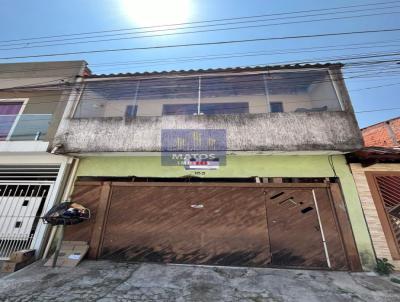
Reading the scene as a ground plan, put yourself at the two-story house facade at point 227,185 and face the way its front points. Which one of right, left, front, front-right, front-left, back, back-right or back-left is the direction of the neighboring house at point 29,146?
right

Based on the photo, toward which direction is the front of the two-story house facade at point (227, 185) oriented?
toward the camera

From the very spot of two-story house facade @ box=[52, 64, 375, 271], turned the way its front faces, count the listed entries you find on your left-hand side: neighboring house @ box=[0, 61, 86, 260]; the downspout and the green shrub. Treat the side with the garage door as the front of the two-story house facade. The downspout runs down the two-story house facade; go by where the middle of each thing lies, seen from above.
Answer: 1

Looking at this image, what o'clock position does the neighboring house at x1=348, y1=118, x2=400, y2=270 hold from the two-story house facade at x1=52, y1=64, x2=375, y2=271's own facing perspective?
The neighboring house is roughly at 9 o'clock from the two-story house facade.

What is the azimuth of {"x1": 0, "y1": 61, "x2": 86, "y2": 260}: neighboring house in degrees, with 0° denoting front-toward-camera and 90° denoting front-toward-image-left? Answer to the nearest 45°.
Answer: approximately 0°

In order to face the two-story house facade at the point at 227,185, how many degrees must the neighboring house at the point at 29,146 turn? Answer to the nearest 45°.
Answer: approximately 45° to its left

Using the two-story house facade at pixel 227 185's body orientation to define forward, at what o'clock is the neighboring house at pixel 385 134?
The neighboring house is roughly at 8 o'clock from the two-story house facade.

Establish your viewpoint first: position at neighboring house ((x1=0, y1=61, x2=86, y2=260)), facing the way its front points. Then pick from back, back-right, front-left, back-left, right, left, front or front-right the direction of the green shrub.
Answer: front-left

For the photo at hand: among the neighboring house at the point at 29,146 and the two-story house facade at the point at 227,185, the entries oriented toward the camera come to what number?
2
